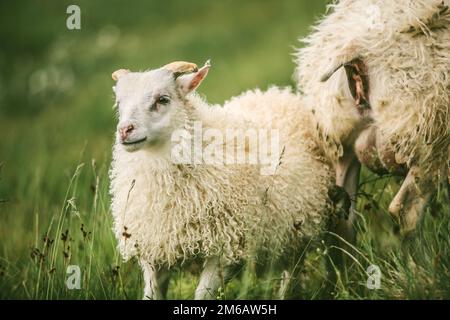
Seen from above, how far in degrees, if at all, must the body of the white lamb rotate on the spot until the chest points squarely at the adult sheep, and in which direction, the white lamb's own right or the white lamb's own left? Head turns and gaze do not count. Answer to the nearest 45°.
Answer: approximately 135° to the white lamb's own left

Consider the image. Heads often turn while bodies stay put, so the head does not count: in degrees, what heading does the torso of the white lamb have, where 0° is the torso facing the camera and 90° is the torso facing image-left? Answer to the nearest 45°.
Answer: approximately 45°
